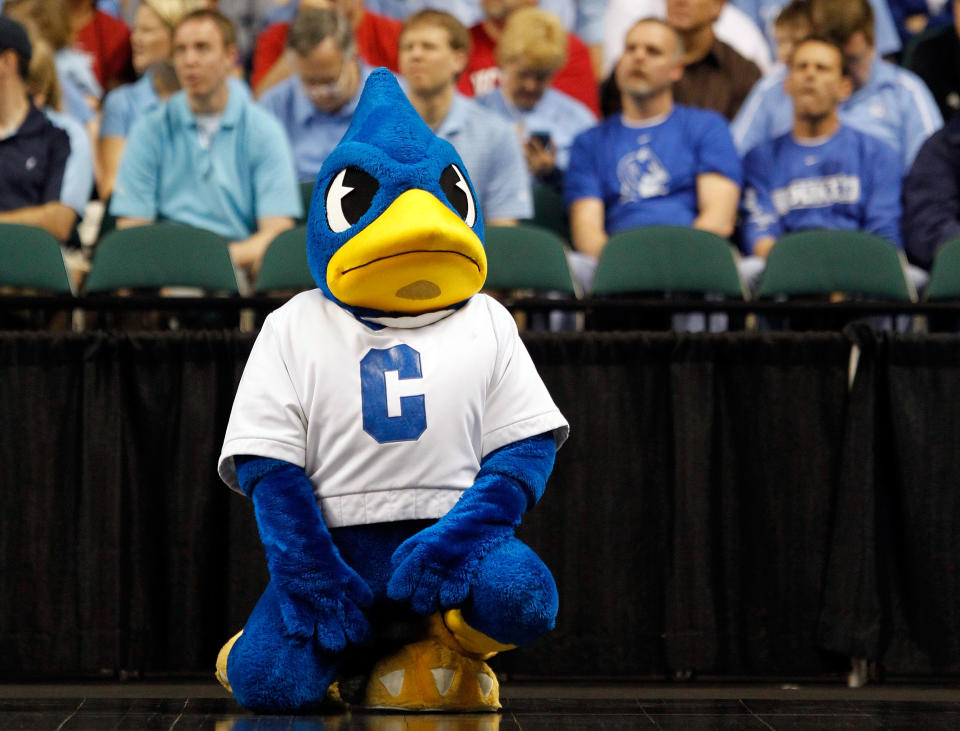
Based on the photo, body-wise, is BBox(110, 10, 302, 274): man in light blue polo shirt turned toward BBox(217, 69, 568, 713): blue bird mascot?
yes

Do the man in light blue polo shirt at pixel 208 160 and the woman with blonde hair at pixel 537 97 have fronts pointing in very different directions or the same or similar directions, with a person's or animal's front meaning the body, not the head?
same or similar directions

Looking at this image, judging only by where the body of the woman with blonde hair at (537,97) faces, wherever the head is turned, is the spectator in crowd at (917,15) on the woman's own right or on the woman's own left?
on the woman's own left

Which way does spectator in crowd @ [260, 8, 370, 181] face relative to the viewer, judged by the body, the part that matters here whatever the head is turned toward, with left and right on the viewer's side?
facing the viewer

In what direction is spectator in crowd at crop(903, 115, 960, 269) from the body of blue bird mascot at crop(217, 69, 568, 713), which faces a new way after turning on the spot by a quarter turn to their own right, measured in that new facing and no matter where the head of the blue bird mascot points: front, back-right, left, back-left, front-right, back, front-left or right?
back-right

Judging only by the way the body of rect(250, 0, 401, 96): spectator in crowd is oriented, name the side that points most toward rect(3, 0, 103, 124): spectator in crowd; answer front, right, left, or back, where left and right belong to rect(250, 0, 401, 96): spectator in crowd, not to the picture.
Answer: right

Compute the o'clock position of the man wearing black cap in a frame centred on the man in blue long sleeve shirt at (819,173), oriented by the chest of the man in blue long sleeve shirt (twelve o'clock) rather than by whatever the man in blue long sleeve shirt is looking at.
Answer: The man wearing black cap is roughly at 2 o'clock from the man in blue long sleeve shirt.

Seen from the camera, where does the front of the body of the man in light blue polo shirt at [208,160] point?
toward the camera

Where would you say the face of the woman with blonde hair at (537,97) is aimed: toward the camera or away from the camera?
toward the camera

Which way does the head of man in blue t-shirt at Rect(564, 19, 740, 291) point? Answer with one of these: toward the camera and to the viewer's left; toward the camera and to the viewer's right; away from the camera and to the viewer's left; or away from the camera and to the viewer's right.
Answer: toward the camera and to the viewer's left

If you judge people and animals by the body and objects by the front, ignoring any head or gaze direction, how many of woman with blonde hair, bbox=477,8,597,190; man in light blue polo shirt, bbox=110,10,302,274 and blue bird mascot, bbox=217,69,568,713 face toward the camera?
3

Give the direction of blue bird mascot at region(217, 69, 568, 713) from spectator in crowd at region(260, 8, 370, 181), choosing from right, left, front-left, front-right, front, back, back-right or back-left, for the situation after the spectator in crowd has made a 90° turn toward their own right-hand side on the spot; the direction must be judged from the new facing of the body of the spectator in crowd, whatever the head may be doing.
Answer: left

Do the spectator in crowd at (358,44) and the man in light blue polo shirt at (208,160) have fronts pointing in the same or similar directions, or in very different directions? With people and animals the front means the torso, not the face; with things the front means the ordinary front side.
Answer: same or similar directions

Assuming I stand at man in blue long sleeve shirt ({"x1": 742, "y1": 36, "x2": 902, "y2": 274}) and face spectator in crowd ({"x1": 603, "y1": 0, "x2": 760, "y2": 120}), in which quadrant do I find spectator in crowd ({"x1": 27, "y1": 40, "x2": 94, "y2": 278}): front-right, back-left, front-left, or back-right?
front-left

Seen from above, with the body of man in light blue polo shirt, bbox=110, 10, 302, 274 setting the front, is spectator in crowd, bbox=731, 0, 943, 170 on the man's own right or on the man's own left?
on the man's own left
